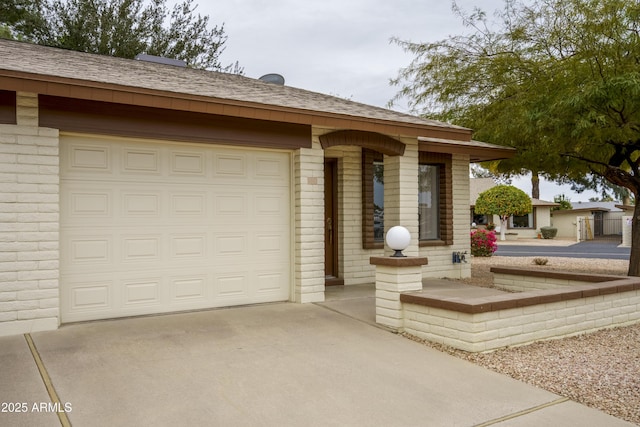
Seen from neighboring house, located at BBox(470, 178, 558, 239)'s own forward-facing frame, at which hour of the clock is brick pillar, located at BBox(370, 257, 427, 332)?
The brick pillar is roughly at 12 o'clock from the neighboring house.

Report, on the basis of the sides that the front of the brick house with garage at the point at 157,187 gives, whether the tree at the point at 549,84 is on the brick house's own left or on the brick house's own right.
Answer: on the brick house's own left

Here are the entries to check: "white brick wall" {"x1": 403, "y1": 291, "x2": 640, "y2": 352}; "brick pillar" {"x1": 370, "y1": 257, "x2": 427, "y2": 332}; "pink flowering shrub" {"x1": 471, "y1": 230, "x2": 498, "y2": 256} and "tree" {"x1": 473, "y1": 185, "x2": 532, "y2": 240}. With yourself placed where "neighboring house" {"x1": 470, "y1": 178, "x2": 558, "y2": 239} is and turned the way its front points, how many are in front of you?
4

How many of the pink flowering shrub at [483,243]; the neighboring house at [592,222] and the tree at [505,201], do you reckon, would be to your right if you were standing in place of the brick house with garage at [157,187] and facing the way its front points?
0

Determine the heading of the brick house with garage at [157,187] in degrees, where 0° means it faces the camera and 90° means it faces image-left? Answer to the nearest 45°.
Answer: approximately 315°

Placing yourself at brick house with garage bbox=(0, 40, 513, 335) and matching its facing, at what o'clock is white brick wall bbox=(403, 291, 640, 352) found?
The white brick wall is roughly at 11 o'clock from the brick house with garage.

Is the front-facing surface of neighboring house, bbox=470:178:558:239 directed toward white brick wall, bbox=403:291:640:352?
yes

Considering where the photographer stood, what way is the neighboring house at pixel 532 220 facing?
facing the viewer

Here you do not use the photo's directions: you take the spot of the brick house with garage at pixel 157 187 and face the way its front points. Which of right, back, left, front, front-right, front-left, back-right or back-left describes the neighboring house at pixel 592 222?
left

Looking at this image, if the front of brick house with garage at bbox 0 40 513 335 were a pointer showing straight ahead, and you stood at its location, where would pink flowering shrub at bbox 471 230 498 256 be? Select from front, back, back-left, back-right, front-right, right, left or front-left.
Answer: left

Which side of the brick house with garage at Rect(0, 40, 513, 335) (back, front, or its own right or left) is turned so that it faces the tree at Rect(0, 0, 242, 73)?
back

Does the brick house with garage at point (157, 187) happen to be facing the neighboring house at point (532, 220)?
no

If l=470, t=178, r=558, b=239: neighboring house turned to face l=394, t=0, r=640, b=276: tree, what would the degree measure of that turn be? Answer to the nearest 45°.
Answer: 0° — it already faces it

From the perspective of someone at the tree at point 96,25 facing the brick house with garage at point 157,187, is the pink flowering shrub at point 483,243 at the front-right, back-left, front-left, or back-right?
front-left

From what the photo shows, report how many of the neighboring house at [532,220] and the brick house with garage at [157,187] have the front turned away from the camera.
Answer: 0

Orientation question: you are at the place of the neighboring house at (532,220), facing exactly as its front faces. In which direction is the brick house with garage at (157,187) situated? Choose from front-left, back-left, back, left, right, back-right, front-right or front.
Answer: front

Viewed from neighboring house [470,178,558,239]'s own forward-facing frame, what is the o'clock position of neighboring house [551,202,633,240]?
neighboring house [551,202,633,240] is roughly at 8 o'clock from neighboring house [470,178,558,239].
